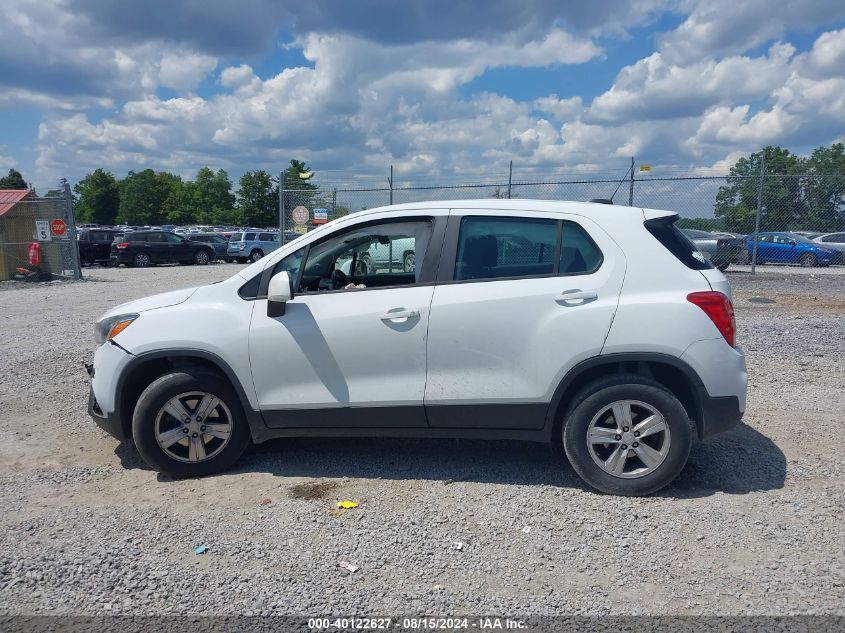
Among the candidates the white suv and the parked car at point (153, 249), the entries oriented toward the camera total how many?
0

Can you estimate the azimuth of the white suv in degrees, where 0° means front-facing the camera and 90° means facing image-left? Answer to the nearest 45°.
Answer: approximately 90°

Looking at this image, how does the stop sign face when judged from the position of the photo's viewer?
facing the viewer

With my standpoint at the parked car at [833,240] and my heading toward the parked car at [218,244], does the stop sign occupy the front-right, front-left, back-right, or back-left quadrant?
front-left

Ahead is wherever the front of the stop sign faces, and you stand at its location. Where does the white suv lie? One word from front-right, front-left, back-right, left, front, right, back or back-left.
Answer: front

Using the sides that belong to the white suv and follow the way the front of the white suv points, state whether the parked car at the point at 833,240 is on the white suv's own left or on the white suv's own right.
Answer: on the white suv's own right
